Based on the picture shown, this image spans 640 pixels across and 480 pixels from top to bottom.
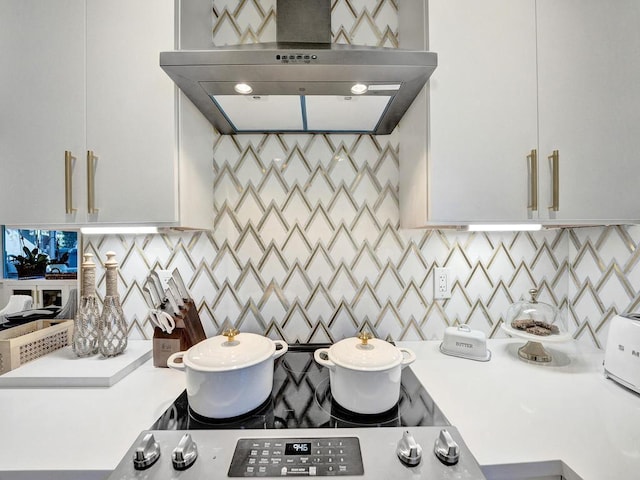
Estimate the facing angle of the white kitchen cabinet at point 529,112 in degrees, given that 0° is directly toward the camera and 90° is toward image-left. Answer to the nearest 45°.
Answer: approximately 0°

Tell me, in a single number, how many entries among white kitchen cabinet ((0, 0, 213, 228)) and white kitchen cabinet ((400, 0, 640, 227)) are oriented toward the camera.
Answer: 2

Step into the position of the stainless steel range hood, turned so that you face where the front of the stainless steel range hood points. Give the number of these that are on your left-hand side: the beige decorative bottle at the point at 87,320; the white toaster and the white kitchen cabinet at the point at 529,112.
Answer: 2

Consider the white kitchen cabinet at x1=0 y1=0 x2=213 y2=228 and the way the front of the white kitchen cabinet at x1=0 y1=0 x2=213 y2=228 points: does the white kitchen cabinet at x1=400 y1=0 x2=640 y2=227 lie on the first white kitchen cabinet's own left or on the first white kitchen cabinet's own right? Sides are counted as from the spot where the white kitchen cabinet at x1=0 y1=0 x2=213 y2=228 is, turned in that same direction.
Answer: on the first white kitchen cabinet's own left
